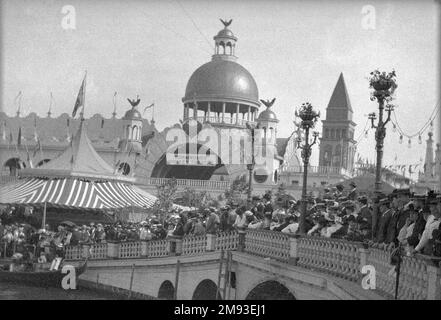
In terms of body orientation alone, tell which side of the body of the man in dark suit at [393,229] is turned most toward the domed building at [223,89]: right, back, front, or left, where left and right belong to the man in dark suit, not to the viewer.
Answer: right

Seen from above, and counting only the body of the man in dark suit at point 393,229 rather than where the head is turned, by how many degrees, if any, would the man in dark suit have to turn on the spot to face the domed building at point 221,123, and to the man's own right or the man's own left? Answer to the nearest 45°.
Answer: approximately 90° to the man's own right

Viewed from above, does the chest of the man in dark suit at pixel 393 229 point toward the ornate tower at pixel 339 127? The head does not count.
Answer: no

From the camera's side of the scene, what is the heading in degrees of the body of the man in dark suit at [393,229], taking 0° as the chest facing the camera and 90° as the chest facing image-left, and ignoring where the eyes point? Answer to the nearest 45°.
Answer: approximately 90°

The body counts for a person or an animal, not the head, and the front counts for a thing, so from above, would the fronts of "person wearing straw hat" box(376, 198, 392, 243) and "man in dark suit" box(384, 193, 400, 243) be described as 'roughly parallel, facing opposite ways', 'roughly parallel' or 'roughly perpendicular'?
roughly parallel

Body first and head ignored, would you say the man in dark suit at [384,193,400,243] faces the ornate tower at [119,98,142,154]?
no

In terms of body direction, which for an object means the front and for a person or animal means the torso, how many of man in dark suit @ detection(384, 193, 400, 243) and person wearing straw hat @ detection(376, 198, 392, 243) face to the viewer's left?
2

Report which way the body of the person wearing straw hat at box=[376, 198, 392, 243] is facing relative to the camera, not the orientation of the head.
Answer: to the viewer's left

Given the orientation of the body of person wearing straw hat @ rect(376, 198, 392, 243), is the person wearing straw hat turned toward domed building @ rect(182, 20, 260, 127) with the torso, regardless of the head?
no

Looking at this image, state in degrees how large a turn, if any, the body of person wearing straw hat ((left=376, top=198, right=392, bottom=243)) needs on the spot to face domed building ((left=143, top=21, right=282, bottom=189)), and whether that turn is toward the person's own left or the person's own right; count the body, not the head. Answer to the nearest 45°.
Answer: approximately 90° to the person's own right
